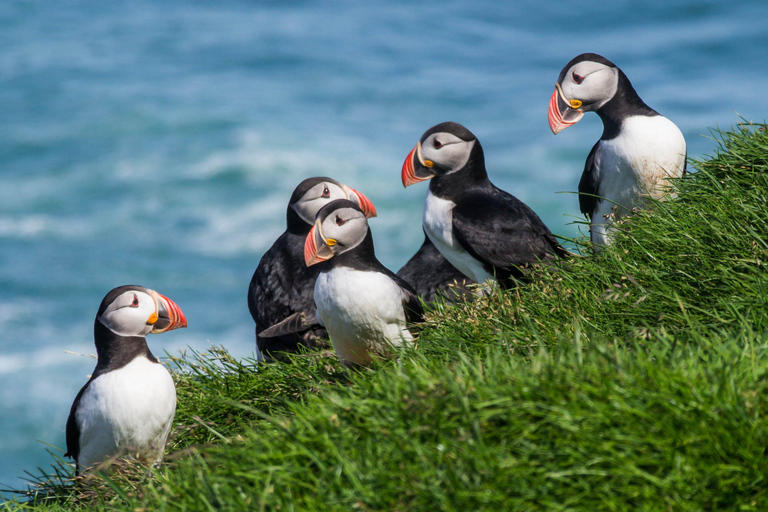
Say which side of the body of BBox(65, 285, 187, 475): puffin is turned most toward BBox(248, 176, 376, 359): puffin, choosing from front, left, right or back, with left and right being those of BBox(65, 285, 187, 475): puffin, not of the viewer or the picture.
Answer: left

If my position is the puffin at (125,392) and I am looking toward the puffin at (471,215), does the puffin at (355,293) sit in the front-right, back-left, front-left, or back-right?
front-right

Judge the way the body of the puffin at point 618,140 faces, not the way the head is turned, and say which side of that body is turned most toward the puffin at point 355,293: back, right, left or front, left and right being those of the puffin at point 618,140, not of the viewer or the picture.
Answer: right

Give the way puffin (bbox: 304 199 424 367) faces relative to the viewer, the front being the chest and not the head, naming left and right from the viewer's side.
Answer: facing the viewer and to the left of the viewer

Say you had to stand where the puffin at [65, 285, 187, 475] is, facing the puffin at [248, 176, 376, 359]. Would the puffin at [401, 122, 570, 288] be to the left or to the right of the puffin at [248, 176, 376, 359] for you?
right

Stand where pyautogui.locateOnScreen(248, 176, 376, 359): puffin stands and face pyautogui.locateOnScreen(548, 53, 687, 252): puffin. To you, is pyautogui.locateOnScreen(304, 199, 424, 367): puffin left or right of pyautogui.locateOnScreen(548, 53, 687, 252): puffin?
right

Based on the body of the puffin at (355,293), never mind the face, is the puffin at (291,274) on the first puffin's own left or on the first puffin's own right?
on the first puffin's own right

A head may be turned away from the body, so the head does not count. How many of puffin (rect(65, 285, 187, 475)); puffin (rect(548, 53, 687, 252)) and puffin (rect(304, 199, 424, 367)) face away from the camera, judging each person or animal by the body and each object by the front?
0

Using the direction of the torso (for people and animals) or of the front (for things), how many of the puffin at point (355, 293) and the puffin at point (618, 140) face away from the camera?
0

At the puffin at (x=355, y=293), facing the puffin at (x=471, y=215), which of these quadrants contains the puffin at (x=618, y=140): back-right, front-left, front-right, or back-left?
front-right

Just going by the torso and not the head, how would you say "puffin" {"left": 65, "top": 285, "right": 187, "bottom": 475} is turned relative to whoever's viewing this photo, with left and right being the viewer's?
facing the viewer and to the right of the viewer
